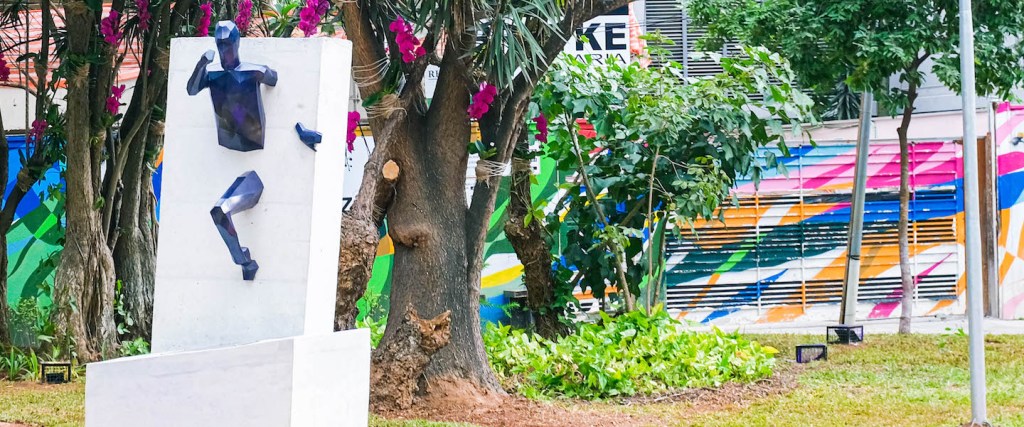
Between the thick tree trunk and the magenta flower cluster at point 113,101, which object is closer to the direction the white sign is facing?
the thick tree trunk

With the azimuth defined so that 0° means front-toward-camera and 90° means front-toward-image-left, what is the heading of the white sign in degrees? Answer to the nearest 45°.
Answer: approximately 0°

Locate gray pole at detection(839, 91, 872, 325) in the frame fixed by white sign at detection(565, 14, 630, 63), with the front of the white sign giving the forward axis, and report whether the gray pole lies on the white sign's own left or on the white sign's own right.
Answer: on the white sign's own left
